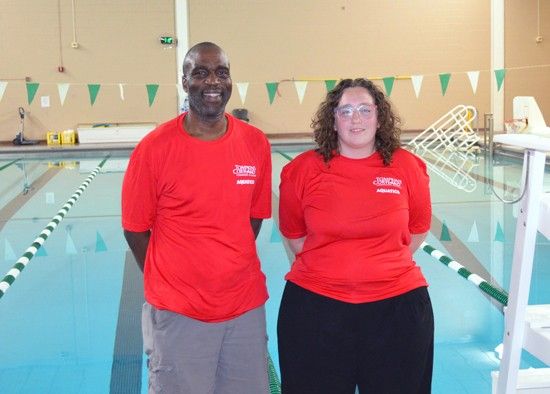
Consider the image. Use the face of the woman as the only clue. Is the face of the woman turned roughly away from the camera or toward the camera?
toward the camera

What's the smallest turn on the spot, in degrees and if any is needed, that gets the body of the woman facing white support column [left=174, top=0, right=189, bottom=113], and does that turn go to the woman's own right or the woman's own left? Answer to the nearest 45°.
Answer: approximately 180°

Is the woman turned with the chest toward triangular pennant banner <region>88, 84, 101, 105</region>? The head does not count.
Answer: no

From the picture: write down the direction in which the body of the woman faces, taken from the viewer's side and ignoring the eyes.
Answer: toward the camera

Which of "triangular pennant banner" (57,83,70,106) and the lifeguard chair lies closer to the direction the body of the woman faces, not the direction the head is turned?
the lifeguard chair

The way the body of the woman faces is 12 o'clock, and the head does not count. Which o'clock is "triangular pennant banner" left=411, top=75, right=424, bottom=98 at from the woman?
The triangular pennant banner is roughly at 6 o'clock from the woman.

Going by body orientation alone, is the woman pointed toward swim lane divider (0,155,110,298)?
no

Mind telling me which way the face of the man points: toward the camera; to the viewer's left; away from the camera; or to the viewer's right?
toward the camera

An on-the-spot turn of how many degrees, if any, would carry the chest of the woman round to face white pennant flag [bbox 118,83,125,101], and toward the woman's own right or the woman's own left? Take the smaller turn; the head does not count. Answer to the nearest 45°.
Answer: approximately 180°

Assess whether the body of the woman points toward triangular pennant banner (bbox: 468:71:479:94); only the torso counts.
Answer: no

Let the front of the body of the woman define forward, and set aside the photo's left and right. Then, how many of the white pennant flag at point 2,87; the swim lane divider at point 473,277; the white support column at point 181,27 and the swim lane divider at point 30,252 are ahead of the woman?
0

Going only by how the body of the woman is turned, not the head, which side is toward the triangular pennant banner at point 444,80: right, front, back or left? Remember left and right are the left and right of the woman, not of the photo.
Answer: back

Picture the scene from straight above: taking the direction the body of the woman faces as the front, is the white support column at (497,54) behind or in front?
behind
